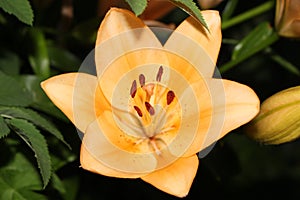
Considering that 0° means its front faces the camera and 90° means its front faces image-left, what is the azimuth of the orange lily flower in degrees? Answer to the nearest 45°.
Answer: approximately 0°
